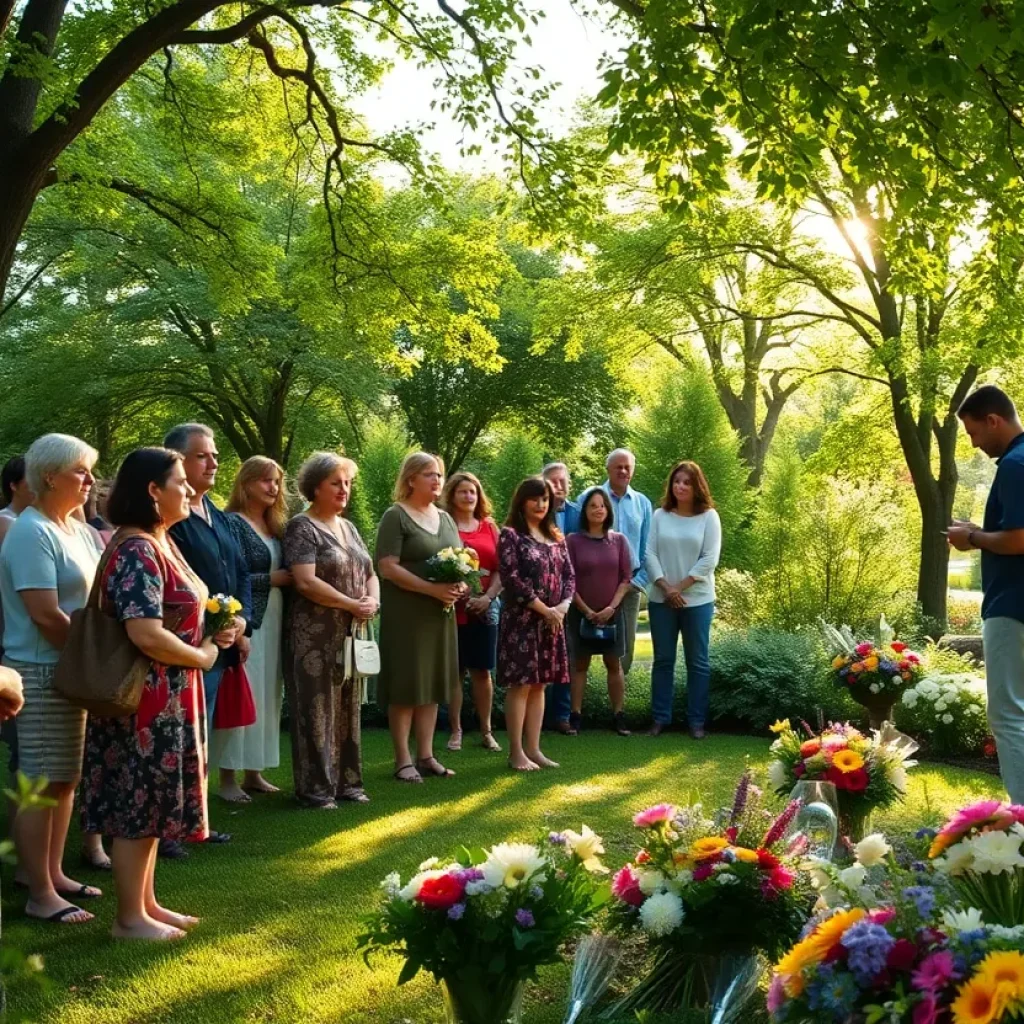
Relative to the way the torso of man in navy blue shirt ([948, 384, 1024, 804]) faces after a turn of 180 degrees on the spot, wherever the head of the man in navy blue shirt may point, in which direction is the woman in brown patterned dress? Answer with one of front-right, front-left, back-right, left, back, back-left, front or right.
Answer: back

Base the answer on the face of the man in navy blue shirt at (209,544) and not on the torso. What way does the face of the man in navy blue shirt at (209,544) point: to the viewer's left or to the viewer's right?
to the viewer's right

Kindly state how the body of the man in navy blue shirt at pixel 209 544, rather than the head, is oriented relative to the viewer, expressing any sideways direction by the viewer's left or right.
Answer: facing the viewer and to the right of the viewer

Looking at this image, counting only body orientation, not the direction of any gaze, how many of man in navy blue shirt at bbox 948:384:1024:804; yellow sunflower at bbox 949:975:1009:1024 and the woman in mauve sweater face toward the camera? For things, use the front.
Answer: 2

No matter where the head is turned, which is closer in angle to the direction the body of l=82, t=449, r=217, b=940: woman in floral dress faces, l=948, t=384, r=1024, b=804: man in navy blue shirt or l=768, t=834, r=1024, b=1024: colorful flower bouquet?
the man in navy blue shirt

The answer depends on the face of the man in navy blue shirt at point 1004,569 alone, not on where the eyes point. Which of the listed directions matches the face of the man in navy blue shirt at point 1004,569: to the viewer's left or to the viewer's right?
to the viewer's left

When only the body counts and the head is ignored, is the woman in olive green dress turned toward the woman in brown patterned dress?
no

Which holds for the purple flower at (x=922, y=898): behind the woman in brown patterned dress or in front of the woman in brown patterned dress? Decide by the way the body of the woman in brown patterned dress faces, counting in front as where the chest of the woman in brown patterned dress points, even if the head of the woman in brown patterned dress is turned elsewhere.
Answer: in front

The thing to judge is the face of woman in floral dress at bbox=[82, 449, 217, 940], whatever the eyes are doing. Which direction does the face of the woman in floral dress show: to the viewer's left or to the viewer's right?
to the viewer's right

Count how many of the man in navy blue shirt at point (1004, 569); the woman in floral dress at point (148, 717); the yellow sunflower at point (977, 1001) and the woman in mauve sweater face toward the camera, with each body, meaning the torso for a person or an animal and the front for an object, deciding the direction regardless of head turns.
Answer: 2

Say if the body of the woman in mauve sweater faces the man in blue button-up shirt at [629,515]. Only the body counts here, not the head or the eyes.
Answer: no

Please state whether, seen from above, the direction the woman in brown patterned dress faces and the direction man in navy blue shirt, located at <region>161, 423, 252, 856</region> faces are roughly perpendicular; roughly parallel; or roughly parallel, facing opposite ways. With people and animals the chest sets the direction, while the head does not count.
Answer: roughly parallel

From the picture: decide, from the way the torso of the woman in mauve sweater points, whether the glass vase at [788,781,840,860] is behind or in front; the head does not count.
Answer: in front

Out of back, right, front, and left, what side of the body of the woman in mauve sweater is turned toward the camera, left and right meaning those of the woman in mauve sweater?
front

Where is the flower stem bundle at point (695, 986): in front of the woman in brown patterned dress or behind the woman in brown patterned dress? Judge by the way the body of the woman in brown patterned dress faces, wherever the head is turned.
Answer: in front

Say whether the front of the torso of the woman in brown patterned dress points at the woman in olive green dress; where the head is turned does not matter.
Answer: no

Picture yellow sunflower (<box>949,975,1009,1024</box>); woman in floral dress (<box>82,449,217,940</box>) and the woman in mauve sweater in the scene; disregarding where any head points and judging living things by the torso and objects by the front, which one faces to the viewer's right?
the woman in floral dress

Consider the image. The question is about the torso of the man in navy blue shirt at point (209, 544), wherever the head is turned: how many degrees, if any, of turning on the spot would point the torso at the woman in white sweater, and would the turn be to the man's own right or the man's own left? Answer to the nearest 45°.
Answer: approximately 90° to the man's own left
